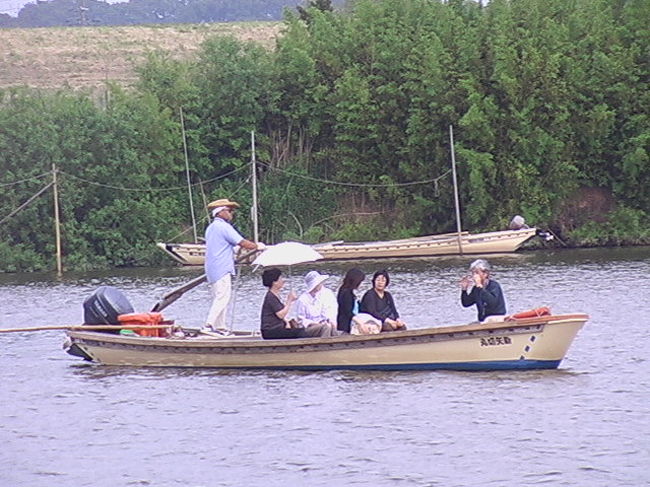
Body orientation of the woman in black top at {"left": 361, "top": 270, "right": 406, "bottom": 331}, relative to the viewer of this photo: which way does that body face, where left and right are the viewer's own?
facing the viewer and to the right of the viewer

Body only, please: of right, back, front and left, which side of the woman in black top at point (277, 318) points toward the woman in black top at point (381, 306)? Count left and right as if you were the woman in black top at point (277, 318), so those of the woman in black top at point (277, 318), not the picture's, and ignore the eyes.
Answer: front

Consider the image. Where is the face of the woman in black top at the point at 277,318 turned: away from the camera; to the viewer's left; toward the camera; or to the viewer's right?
to the viewer's right

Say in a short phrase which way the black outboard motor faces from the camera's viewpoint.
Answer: facing to the right of the viewer

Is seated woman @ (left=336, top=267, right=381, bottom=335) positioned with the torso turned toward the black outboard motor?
no

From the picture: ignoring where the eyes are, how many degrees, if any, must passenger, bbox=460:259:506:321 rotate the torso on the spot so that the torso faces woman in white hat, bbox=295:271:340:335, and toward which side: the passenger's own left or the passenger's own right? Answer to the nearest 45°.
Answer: approximately 45° to the passenger's own right

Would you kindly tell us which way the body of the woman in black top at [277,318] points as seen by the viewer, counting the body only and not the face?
to the viewer's right

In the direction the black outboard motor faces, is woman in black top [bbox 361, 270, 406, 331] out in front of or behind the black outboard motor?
in front

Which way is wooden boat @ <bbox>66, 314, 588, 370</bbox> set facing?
to the viewer's right

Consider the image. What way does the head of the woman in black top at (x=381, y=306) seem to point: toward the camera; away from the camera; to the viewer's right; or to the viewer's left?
toward the camera

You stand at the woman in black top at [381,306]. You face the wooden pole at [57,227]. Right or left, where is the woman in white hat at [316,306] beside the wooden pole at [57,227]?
left

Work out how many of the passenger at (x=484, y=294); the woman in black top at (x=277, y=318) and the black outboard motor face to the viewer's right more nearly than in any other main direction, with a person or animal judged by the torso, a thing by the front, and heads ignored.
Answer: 2

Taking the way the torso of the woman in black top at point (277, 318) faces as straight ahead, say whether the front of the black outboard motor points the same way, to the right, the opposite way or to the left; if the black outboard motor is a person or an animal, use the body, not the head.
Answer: the same way
